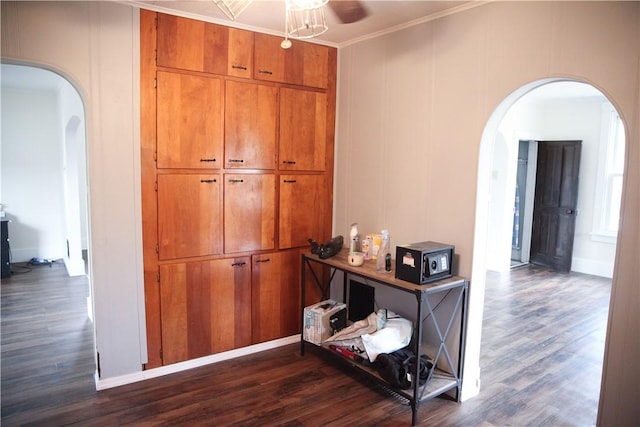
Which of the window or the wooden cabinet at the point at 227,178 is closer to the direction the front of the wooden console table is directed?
the wooden cabinet

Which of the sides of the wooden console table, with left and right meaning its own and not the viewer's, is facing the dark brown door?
back

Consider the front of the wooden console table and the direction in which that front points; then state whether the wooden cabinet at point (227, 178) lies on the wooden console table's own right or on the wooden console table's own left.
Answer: on the wooden console table's own right

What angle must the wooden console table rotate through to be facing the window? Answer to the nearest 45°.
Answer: approximately 180°

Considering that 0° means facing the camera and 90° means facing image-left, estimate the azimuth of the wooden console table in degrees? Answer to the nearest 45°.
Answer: approximately 45°

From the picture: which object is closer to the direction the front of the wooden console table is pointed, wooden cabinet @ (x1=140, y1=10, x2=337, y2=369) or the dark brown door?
the wooden cabinet
